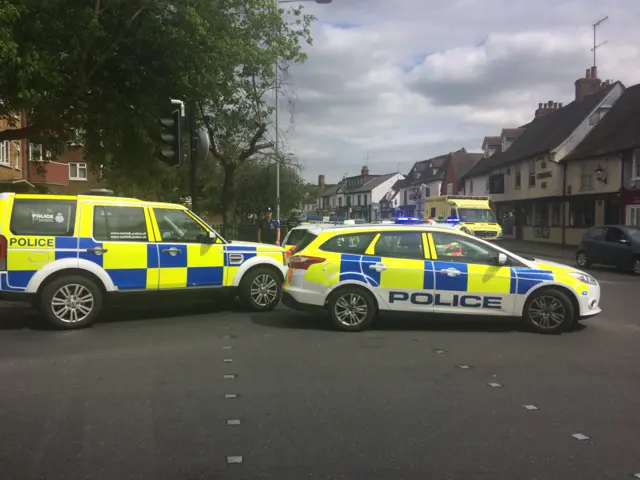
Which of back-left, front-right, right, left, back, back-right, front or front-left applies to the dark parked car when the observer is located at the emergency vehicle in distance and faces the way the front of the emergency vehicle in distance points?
front

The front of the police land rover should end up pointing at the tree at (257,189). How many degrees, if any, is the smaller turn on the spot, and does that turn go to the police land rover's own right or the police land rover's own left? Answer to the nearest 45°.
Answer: approximately 90° to the police land rover's own left

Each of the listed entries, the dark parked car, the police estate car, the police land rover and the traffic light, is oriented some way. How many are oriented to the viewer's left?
1

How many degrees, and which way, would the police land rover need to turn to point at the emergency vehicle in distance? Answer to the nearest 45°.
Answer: approximately 45° to its left

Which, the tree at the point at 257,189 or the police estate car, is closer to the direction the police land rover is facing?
the police estate car

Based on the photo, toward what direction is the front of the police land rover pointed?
to the viewer's right

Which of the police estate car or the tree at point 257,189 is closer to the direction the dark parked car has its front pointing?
the police estate car

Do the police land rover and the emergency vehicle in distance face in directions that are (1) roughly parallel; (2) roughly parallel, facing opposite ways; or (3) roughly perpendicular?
roughly perpendicular

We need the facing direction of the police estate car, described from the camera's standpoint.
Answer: facing to the right of the viewer

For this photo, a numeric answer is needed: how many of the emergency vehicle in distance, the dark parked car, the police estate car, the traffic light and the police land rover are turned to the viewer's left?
1

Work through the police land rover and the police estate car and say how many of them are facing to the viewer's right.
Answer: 2

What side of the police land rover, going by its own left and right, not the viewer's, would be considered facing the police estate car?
front
